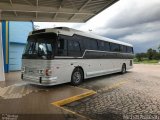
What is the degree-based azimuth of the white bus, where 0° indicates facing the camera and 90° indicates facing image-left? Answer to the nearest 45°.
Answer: approximately 45°
